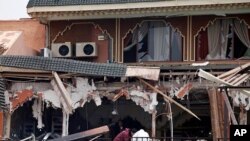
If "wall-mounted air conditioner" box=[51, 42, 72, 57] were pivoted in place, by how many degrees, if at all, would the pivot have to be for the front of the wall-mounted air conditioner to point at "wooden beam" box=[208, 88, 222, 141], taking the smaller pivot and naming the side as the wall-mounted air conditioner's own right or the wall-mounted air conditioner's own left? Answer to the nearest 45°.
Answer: approximately 45° to the wall-mounted air conditioner's own left

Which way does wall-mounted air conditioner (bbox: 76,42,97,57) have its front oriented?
toward the camera

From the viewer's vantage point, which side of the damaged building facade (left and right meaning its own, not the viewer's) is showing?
front

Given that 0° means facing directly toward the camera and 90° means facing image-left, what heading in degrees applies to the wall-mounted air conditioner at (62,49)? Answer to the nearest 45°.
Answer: approximately 0°

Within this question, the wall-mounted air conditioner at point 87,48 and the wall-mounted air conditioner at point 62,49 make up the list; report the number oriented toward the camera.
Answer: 2

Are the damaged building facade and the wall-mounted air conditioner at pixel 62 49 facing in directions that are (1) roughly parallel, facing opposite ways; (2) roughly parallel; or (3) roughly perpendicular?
roughly parallel

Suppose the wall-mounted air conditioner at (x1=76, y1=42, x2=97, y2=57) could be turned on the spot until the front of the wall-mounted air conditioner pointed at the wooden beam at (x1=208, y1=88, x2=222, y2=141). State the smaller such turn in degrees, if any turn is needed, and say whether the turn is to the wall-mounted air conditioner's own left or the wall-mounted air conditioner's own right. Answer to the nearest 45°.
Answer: approximately 45° to the wall-mounted air conditioner's own left

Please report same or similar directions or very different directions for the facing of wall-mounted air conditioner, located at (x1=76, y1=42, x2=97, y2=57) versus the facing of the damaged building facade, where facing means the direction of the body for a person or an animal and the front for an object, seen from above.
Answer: same or similar directions
